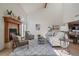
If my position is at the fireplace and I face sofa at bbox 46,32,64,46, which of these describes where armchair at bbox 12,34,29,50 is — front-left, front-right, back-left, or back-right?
front-right

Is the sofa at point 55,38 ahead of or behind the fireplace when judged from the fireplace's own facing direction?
ahead

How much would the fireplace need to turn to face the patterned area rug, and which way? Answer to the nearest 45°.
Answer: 0° — it already faces it
